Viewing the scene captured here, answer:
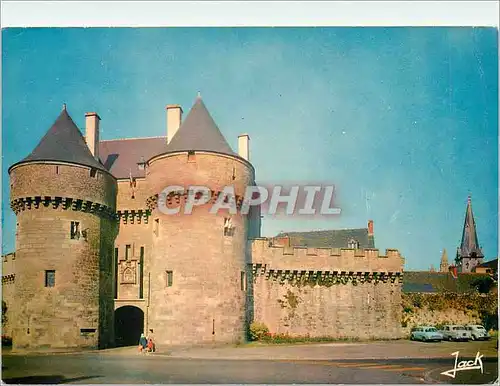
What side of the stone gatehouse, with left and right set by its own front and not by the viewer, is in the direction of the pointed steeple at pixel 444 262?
back

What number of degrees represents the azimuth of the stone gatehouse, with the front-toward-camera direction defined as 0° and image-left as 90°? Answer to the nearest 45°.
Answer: approximately 0°

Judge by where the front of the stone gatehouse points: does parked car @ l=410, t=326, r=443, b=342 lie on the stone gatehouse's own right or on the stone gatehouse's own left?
on the stone gatehouse's own left
